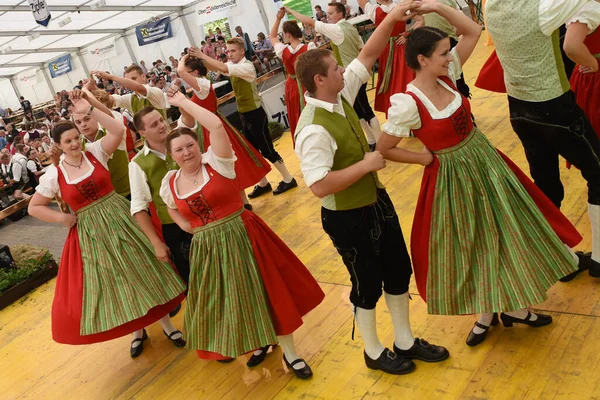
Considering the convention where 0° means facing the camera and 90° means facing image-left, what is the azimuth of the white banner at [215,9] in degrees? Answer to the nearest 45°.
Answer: approximately 45°

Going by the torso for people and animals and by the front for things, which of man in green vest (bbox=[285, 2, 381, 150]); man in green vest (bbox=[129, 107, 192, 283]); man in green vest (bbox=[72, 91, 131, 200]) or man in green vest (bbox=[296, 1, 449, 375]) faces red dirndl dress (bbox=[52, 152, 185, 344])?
man in green vest (bbox=[72, 91, 131, 200])

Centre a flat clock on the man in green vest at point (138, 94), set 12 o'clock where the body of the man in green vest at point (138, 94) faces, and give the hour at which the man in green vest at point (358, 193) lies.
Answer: the man in green vest at point (358, 193) is roughly at 10 o'clock from the man in green vest at point (138, 94).

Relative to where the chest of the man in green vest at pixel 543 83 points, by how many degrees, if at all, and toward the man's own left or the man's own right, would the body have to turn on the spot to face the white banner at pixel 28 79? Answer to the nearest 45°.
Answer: approximately 90° to the man's own left

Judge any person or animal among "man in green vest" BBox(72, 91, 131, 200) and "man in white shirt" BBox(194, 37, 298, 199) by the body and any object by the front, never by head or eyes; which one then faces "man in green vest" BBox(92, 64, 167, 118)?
the man in white shirt
